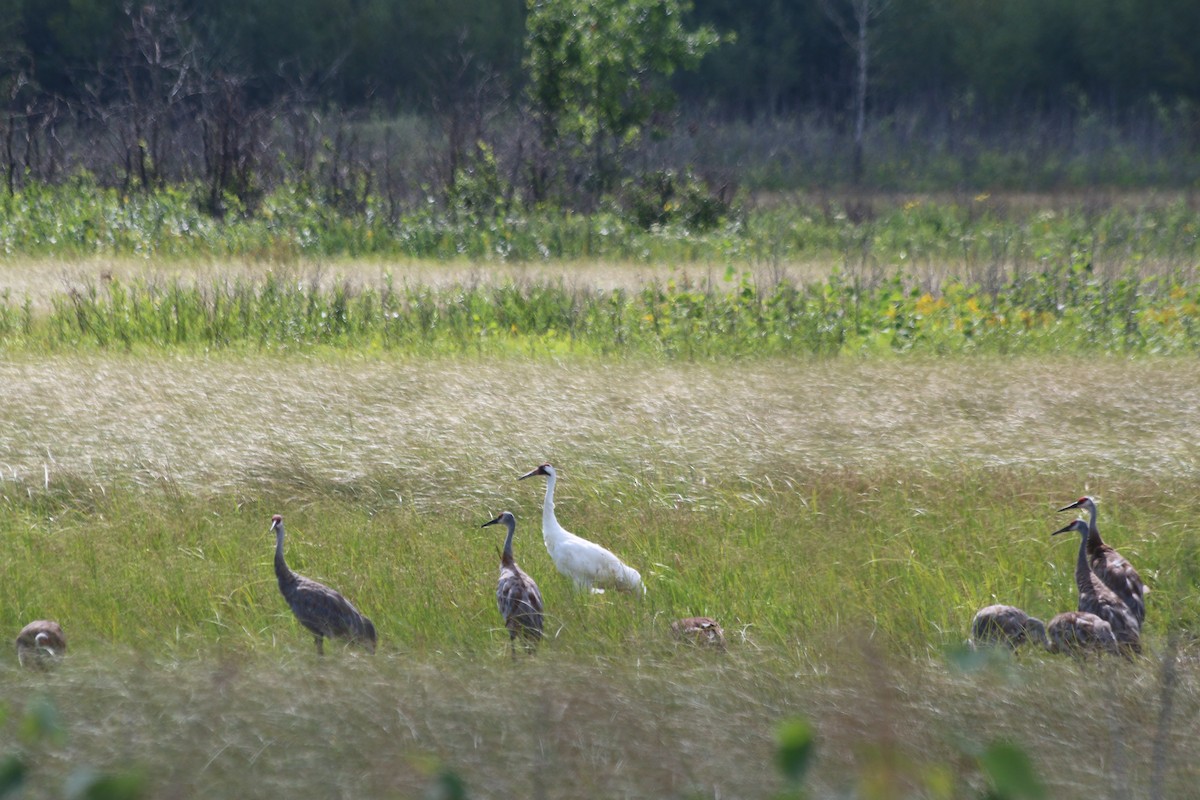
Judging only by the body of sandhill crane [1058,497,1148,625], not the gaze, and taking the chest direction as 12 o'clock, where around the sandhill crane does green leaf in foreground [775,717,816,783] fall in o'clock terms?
The green leaf in foreground is roughly at 9 o'clock from the sandhill crane.

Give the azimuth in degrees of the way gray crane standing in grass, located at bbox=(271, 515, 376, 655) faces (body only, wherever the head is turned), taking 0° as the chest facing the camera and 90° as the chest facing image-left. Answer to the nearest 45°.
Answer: approximately 90°

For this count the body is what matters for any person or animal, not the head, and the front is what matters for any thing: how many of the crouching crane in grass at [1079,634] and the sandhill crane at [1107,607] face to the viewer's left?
2

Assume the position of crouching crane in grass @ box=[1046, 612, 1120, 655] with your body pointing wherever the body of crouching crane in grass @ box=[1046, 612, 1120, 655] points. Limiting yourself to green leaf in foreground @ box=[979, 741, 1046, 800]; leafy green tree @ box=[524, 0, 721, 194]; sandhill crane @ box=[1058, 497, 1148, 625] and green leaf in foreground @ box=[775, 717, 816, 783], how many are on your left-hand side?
2

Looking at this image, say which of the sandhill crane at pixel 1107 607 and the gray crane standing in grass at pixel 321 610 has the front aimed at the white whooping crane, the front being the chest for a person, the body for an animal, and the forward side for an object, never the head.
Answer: the sandhill crane

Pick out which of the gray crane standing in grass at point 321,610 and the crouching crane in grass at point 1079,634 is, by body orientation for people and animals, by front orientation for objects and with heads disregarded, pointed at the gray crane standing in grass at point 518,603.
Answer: the crouching crane in grass

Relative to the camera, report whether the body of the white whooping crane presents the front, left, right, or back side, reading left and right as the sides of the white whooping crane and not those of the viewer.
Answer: left

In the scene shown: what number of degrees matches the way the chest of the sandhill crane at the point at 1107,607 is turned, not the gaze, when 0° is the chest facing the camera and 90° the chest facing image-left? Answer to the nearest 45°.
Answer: approximately 90°

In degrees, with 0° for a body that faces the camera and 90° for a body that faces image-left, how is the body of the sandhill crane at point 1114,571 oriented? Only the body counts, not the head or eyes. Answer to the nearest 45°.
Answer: approximately 90°

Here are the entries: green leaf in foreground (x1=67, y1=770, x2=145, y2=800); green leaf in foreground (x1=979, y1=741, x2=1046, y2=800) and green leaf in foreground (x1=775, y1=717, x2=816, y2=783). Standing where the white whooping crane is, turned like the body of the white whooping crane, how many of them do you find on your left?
3

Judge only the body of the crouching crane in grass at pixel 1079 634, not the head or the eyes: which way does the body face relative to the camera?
to the viewer's left
